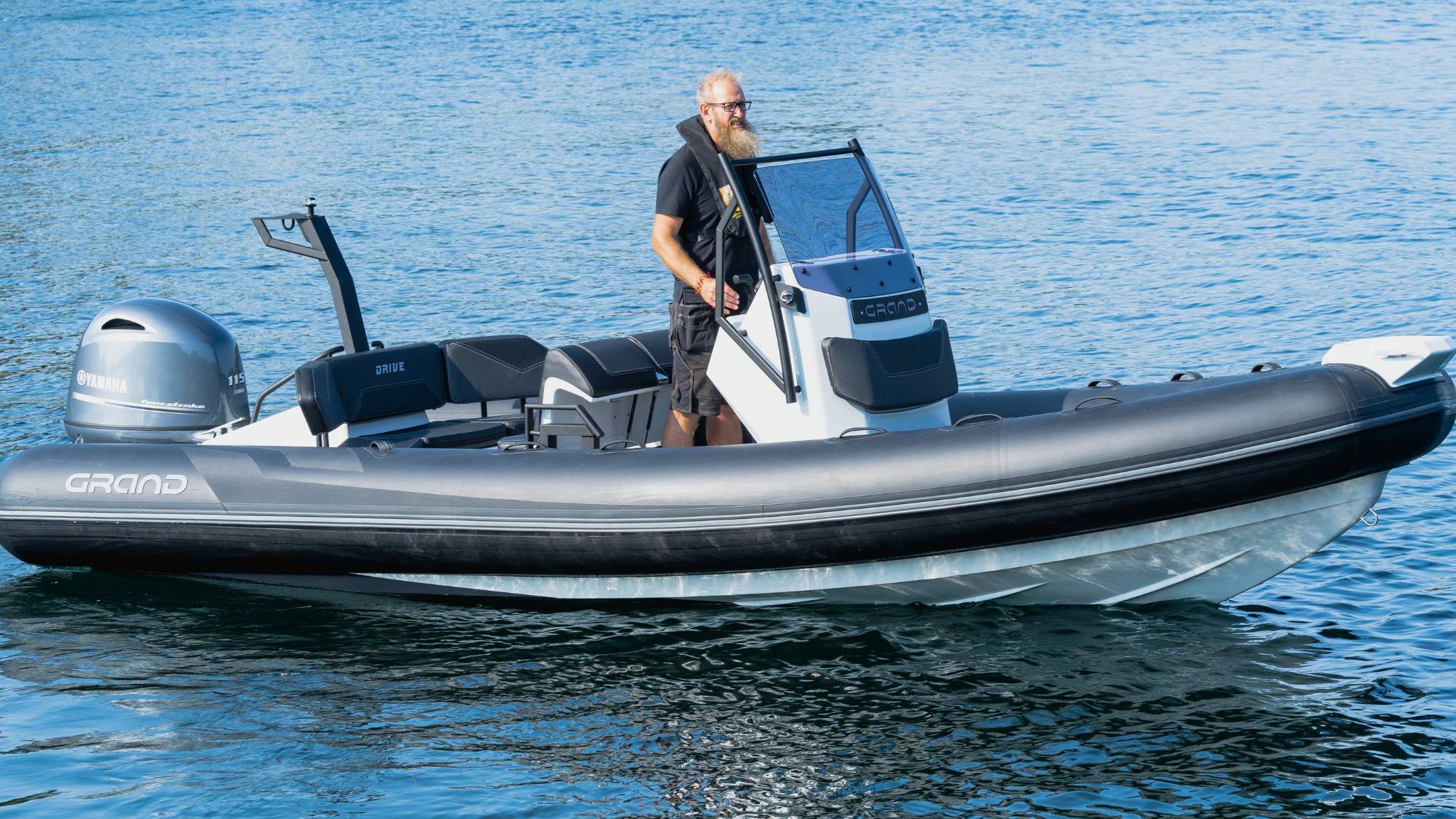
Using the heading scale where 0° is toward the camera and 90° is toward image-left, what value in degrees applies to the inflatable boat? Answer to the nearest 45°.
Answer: approximately 270°

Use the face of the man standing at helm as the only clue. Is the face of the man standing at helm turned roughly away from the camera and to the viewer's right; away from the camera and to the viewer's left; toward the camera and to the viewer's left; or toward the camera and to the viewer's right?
toward the camera and to the viewer's right
